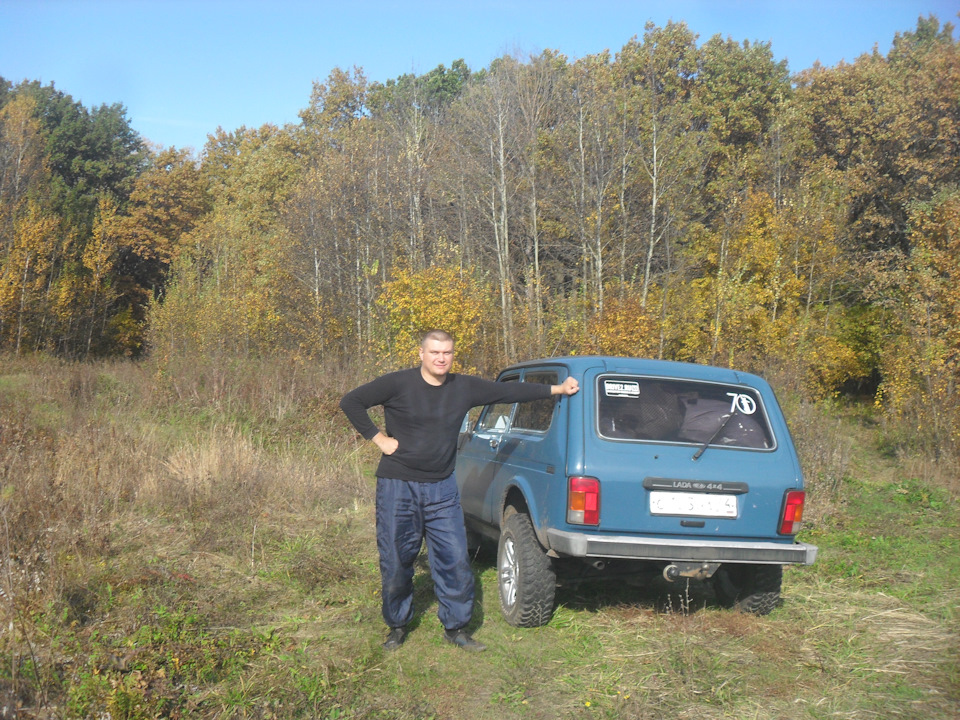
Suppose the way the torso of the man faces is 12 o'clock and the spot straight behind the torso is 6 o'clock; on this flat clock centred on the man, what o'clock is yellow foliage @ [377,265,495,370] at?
The yellow foliage is roughly at 6 o'clock from the man.

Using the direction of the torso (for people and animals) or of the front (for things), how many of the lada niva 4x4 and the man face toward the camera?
1

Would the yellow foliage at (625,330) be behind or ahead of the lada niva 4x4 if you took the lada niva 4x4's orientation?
ahead

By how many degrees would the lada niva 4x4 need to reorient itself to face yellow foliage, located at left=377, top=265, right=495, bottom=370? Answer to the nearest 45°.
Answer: approximately 45° to its right

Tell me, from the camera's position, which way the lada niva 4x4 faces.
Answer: facing away from the viewer and to the left of the viewer

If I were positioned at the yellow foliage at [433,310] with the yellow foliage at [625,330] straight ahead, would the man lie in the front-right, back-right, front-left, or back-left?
back-right

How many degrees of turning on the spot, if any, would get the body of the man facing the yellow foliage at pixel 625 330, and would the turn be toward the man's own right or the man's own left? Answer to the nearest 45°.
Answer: approximately 180°

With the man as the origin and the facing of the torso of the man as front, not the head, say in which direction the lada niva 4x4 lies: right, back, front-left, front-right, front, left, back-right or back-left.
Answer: left
